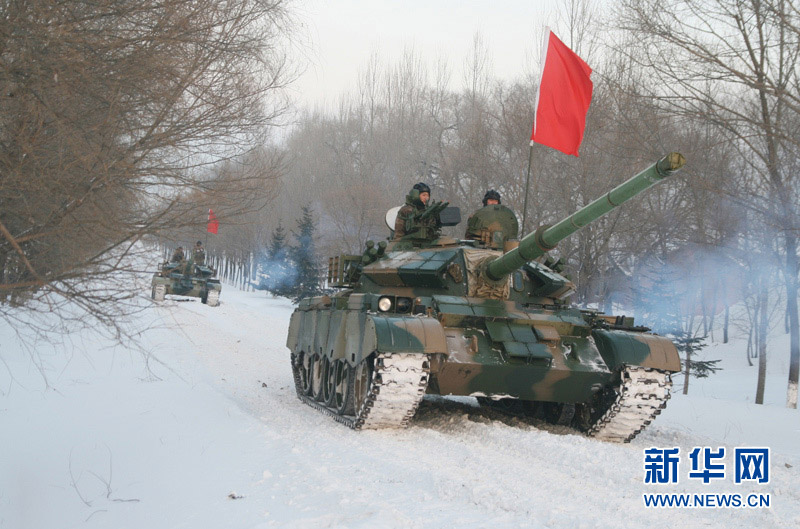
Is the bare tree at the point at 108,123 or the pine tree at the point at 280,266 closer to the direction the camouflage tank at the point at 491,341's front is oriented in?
the bare tree

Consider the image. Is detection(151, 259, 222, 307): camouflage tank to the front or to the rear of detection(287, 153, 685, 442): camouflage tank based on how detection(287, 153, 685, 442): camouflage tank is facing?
to the rear

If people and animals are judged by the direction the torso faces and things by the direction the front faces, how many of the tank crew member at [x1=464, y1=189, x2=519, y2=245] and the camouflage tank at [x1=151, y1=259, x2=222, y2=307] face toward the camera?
2

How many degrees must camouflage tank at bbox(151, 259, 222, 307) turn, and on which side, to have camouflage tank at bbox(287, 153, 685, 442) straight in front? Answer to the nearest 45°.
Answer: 0° — it already faces it

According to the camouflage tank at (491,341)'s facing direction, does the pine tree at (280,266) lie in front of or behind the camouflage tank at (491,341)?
behind

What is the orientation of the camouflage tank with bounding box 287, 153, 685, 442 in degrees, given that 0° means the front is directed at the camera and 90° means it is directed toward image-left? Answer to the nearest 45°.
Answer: approximately 315°

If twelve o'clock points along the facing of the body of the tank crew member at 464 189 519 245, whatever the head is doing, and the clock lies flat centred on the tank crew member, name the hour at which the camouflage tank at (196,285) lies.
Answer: The camouflage tank is roughly at 5 o'clock from the tank crew member.

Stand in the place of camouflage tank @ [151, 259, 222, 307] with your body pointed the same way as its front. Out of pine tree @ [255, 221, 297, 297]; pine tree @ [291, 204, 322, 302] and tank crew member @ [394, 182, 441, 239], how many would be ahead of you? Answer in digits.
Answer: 1

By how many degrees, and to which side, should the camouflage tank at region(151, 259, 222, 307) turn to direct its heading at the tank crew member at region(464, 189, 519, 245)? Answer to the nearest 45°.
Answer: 0° — it already faces them

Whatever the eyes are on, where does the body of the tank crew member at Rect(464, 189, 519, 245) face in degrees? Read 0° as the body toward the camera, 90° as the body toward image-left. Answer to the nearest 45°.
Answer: approximately 0°

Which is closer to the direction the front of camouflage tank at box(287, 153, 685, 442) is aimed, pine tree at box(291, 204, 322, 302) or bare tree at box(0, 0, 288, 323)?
the bare tree

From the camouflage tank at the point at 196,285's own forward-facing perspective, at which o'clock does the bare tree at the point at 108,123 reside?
The bare tree is roughly at 12 o'clock from the camouflage tank.

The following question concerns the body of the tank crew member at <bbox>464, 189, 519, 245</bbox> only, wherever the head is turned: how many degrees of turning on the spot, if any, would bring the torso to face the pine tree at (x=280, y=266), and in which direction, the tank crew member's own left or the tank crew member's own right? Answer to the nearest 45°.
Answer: approximately 180°
